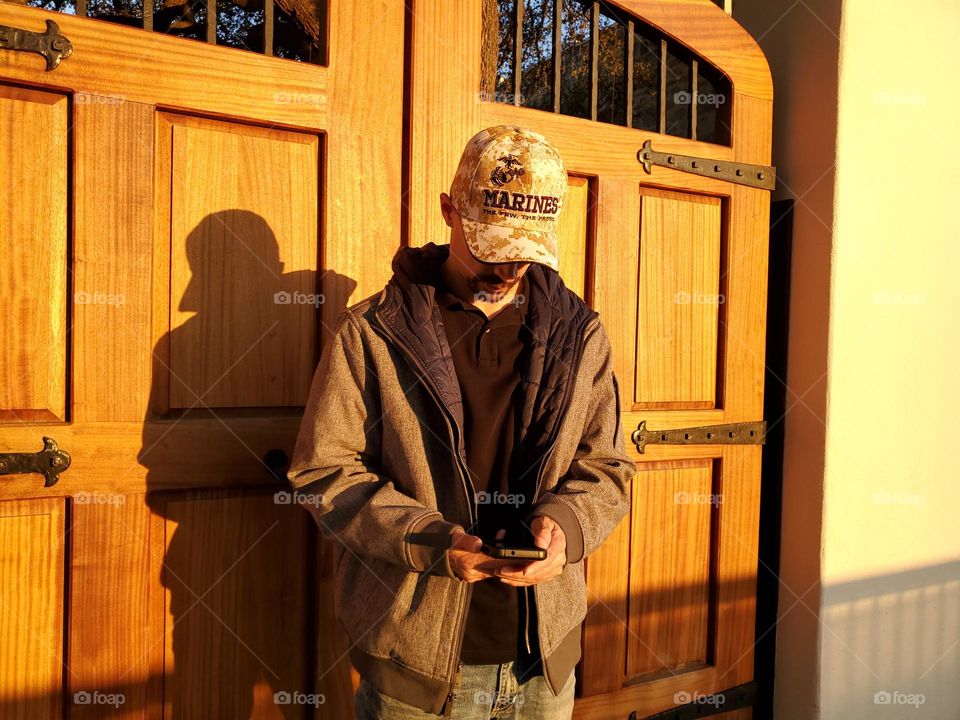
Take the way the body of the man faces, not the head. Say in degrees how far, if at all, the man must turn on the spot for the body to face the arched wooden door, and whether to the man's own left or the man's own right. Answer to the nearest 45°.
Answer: approximately 135° to the man's own left

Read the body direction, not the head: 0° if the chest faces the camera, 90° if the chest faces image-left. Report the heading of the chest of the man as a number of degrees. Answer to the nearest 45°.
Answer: approximately 0°
